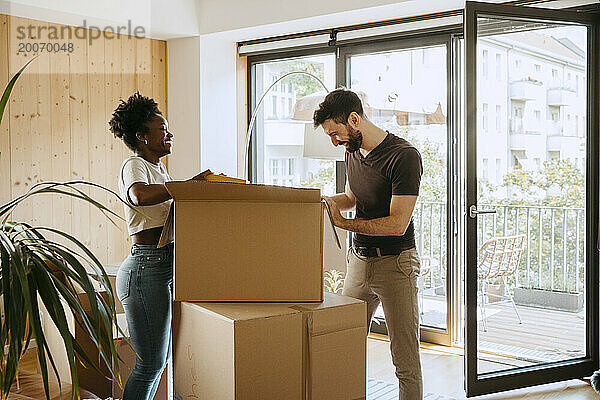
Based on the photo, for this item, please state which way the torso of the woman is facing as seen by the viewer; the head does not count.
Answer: to the viewer's right

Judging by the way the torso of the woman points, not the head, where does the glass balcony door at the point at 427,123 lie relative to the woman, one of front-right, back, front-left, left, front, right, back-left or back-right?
front-left

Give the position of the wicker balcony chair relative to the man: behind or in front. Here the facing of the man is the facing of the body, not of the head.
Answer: behind

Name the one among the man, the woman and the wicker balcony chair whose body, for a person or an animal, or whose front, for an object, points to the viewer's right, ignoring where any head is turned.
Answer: the woman

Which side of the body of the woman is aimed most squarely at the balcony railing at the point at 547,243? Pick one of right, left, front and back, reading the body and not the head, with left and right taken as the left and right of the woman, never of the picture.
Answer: front

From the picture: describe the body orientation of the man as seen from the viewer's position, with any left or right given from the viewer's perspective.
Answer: facing the viewer and to the left of the viewer

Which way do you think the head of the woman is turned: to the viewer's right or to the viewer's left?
to the viewer's right

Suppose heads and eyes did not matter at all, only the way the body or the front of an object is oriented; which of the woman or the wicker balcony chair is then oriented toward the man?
the woman

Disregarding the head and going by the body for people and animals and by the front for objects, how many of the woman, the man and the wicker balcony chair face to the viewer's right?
1

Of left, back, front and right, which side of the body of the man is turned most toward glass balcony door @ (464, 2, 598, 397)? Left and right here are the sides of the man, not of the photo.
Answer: back

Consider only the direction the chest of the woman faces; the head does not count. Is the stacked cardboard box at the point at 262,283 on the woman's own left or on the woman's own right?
on the woman's own right

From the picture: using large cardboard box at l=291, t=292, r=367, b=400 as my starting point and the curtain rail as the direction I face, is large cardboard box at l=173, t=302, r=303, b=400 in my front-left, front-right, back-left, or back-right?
back-left
